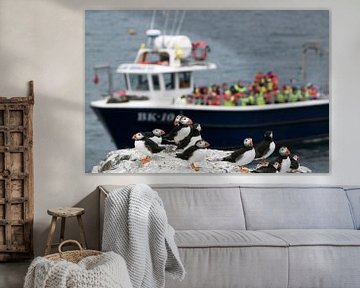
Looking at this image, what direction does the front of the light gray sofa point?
toward the camera

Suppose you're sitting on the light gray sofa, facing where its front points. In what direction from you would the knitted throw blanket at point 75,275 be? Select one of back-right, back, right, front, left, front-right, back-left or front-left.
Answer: front-right

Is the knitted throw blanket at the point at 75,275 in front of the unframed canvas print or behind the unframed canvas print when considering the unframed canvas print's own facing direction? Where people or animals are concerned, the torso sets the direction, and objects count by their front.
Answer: in front

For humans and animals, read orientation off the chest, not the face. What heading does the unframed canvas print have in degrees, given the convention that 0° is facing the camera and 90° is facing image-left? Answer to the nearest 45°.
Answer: approximately 0°

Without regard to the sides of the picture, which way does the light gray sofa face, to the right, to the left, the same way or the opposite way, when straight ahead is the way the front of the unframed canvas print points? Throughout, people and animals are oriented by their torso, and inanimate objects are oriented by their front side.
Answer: the same way
